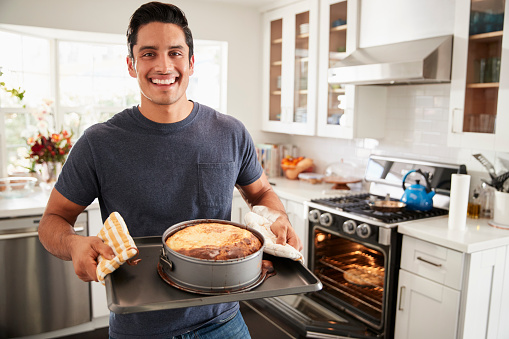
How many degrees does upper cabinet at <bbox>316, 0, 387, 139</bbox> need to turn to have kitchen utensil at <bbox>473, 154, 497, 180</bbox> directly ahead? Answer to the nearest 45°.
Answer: approximately 90° to its left

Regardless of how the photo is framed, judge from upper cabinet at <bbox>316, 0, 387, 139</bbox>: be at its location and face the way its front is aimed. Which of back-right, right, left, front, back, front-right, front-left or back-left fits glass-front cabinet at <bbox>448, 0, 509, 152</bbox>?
left

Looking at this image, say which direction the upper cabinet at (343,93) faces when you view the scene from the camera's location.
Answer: facing the viewer and to the left of the viewer

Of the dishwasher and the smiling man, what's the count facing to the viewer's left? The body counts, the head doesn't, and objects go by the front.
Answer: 0

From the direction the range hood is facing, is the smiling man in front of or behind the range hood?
in front

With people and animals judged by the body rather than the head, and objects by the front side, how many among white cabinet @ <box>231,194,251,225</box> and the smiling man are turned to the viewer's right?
0

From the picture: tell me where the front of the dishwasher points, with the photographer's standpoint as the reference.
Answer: facing the viewer and to the right of the viewer

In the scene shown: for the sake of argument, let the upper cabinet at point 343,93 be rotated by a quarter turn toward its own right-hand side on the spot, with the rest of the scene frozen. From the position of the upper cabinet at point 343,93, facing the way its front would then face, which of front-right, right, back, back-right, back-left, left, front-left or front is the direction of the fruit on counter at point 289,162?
front

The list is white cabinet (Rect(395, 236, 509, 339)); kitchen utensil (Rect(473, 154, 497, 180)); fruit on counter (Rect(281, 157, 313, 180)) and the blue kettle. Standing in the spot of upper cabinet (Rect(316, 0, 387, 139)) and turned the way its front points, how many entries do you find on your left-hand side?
3

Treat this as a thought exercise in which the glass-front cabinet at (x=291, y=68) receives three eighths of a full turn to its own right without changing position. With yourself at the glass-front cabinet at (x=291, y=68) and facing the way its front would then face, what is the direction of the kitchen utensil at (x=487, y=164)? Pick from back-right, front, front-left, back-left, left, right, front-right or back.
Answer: back-right

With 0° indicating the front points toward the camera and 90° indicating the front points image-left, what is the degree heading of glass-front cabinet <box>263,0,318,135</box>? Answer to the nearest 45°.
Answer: approximately 45°
